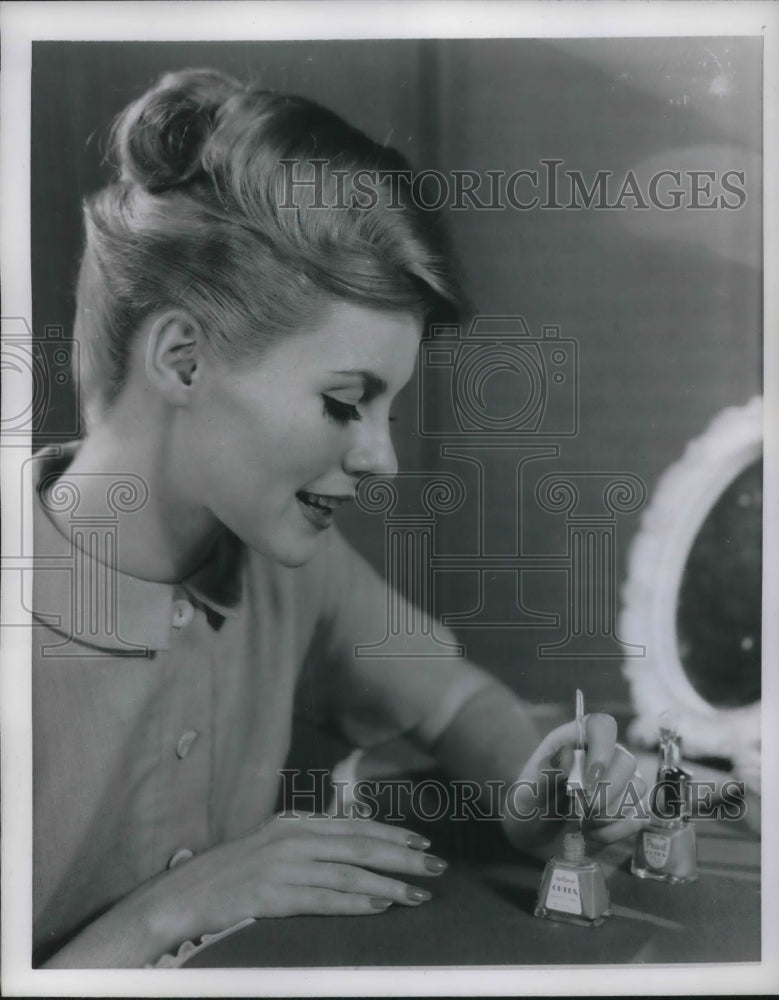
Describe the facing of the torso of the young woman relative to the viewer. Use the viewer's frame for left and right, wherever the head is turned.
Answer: facing the viewer and to the right of the viewer

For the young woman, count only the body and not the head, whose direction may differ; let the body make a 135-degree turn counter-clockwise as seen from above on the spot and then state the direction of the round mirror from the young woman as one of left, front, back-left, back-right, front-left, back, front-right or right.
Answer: right
